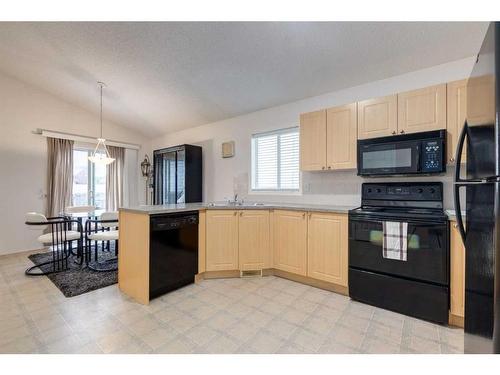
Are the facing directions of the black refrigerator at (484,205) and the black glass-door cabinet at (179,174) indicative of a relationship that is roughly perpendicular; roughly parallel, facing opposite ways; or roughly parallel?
roughly perpendicular

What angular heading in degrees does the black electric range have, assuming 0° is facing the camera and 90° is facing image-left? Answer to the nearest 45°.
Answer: approximately 0°

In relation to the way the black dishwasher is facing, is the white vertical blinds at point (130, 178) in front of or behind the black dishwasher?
behind

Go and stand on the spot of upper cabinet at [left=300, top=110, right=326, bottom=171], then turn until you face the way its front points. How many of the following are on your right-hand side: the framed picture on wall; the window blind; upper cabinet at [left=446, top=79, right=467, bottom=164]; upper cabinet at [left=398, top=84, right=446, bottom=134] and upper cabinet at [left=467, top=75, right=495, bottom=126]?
2

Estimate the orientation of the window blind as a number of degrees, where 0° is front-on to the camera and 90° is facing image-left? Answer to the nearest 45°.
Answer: approximately 45°

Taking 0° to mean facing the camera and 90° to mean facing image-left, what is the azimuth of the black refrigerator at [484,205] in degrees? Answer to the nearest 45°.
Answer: approximately 90°

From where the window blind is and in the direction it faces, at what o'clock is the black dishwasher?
The black dishwasher is roughly at 12 o'clock from the window blind.

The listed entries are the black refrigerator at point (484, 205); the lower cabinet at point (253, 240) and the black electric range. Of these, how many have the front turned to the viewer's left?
1

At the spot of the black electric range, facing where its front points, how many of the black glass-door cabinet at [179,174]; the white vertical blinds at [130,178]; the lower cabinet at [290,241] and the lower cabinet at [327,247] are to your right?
4

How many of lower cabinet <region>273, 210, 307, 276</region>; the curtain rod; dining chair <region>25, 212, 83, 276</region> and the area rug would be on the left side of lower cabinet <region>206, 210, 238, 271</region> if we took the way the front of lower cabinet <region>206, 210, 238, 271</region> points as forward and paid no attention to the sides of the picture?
1
